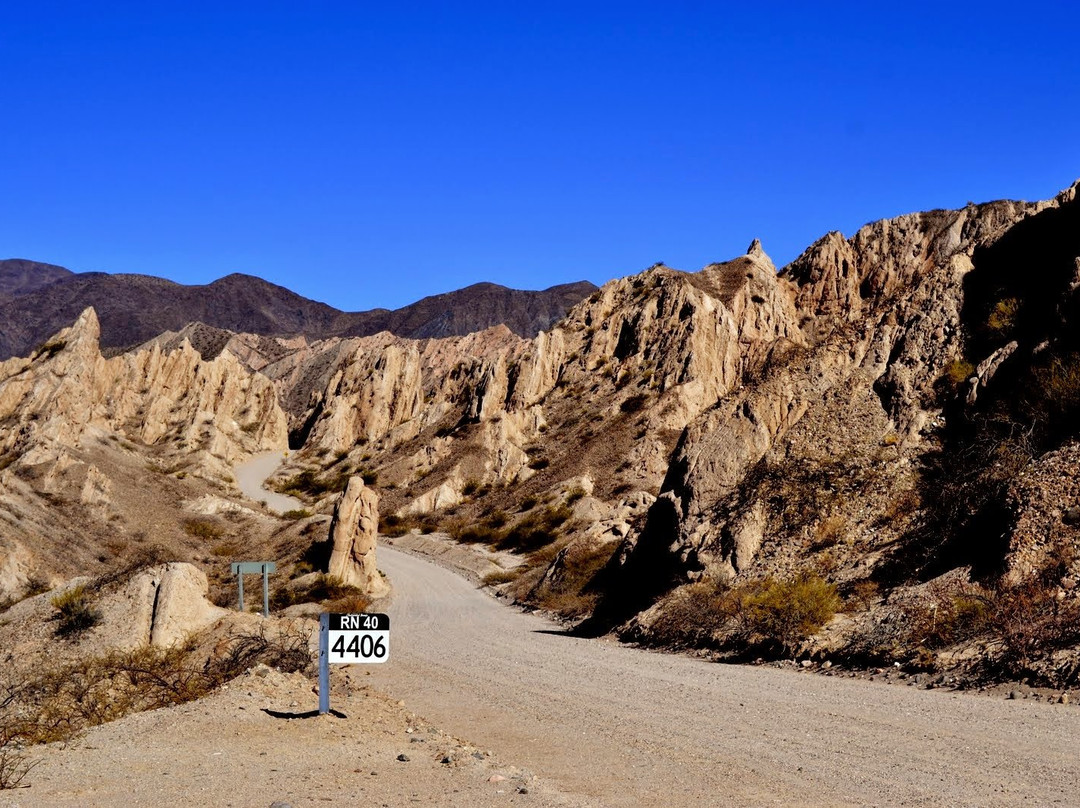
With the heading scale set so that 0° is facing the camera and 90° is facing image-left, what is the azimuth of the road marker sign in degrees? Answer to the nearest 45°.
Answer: approximately 0°

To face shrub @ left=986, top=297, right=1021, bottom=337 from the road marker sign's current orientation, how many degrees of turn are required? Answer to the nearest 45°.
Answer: approximately 135° to its left

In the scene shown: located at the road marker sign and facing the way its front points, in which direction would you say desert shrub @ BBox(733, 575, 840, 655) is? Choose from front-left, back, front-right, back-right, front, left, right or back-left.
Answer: back-left

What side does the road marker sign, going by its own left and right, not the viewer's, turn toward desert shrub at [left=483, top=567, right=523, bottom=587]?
back

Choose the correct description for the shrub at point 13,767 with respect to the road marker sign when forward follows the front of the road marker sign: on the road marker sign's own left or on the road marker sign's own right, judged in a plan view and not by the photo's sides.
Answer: on the road marker sign's own right

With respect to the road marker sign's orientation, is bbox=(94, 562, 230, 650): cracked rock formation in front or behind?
behind

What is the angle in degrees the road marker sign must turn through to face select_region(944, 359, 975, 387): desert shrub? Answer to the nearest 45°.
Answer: approximately 135° to its left

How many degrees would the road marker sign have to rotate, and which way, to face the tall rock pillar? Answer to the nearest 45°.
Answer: approximately 180°

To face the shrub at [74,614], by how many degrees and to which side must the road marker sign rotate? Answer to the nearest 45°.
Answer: approximately 135° to its right

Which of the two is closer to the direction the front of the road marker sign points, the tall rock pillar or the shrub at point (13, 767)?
the shrub

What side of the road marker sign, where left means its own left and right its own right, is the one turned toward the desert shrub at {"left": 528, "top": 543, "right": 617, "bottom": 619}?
back

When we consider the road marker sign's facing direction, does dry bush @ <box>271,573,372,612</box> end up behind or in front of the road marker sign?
behind

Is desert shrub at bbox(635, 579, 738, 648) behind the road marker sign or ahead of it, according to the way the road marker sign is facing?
behind
